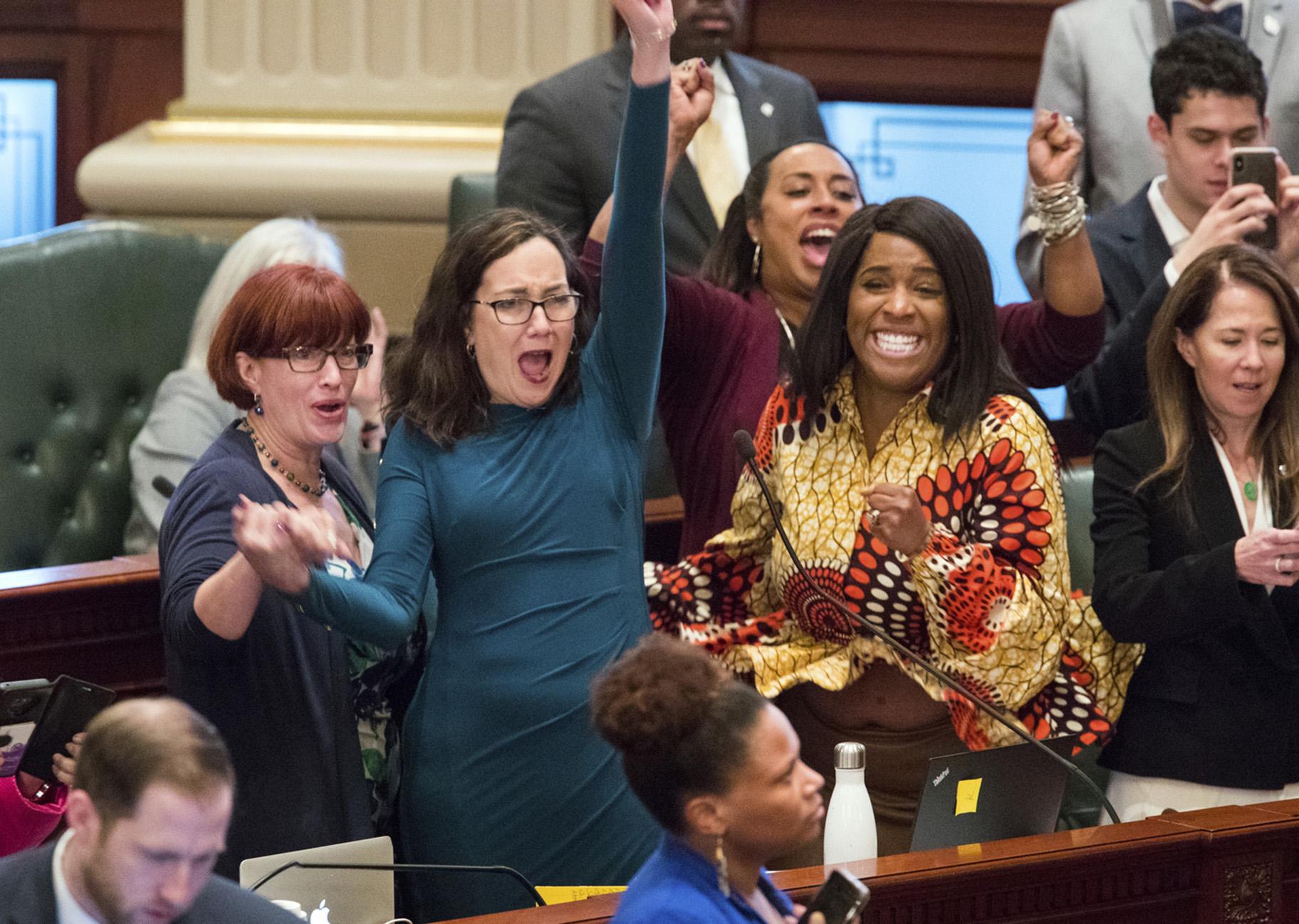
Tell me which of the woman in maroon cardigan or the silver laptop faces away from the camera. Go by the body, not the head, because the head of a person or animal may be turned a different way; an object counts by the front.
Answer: the silver laptop

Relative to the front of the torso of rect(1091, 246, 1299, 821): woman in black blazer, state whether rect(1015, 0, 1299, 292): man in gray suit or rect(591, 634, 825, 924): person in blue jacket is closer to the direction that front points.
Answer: the person in blue jacket

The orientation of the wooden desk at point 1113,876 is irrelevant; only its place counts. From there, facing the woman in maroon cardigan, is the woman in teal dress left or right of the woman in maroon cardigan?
left

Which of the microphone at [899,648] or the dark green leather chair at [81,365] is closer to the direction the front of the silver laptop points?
the dark green leather chair

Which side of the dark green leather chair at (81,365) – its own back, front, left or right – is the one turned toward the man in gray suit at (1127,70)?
left

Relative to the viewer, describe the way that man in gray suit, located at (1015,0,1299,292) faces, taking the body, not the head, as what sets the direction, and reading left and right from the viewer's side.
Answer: facing the viewer

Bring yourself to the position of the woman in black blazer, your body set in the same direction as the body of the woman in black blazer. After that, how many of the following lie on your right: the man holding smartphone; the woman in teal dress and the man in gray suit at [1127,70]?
1

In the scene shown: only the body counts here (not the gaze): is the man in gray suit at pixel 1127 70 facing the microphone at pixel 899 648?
yes

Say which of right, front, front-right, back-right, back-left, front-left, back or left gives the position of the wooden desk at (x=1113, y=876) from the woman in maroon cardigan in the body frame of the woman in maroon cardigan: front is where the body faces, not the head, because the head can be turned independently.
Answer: front

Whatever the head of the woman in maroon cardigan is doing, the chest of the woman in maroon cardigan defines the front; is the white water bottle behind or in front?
in front

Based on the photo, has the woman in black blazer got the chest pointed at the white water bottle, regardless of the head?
no

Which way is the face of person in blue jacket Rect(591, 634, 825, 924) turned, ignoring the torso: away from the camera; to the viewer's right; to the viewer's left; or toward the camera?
to the viewer's right

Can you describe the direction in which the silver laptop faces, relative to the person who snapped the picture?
facing away from the viewer

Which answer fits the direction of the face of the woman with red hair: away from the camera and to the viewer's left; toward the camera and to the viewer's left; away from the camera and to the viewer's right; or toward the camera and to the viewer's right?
toward the camera and to the viewer's right

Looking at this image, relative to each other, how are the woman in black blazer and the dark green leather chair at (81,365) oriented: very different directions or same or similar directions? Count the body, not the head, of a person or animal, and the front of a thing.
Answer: same or similar directions

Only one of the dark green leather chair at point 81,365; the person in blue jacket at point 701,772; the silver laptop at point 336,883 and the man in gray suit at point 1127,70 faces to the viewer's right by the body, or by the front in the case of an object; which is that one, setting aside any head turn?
the person in blue jacket

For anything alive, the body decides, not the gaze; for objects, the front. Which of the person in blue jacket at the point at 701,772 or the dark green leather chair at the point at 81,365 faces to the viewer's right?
the person in blue jacket

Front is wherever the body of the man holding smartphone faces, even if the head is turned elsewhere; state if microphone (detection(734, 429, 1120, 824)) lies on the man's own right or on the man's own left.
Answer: on the man's own right

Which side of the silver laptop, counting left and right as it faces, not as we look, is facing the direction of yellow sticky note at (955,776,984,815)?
right

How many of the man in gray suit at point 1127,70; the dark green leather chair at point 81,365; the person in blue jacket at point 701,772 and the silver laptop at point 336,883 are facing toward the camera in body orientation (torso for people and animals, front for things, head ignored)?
2
